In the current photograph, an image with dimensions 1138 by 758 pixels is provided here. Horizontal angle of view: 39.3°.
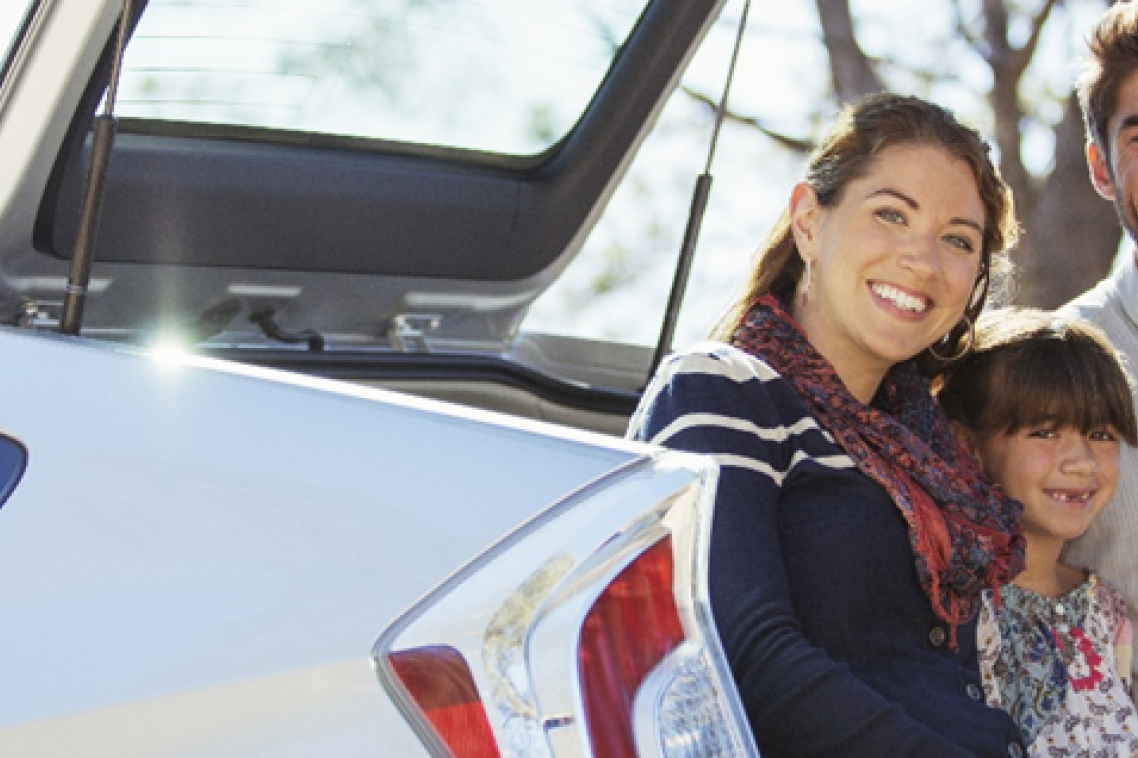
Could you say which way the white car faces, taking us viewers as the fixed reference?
facing away from the viewer and to the left of the viewer

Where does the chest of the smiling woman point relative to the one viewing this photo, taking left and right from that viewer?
facing the viewer and to the right of the viewer
